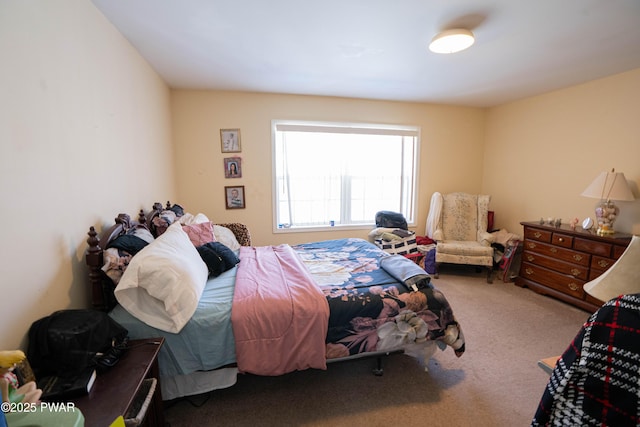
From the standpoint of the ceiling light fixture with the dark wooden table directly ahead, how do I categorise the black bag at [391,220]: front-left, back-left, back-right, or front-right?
back-right

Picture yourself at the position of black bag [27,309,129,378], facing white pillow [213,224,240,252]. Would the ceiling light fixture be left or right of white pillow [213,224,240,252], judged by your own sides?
right

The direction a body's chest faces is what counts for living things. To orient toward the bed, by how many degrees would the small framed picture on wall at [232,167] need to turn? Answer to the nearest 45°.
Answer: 0° — it already faces it

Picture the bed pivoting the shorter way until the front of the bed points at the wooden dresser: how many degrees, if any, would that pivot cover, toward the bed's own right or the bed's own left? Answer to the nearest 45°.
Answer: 0° — it already faces it

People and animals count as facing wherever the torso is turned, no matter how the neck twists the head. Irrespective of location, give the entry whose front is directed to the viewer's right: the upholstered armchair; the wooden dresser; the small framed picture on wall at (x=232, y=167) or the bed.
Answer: the bed

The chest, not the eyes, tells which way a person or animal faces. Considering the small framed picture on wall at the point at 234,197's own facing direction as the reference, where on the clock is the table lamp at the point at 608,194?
The table lamp is roughly at 10 o'clock from the small framed picture on wall.

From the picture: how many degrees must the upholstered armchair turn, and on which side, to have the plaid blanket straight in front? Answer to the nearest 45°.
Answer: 0° — it already faces it

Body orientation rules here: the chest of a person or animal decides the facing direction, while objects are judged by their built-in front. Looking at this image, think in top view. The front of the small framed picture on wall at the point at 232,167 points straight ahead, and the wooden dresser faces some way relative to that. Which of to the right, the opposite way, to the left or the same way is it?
to the right

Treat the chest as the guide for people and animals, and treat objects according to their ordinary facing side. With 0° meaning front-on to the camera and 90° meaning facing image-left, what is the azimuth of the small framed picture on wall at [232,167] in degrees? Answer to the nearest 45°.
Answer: approximately 0°

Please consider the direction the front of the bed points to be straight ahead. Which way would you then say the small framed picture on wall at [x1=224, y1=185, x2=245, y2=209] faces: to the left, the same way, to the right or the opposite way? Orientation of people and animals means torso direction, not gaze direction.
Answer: to the right

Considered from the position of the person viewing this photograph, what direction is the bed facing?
facing to the right of the viewer

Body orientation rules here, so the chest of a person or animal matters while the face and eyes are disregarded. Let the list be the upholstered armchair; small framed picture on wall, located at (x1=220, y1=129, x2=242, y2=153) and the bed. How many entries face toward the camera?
2

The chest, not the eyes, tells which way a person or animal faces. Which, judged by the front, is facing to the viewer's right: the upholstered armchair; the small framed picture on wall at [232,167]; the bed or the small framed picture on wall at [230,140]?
the bed
